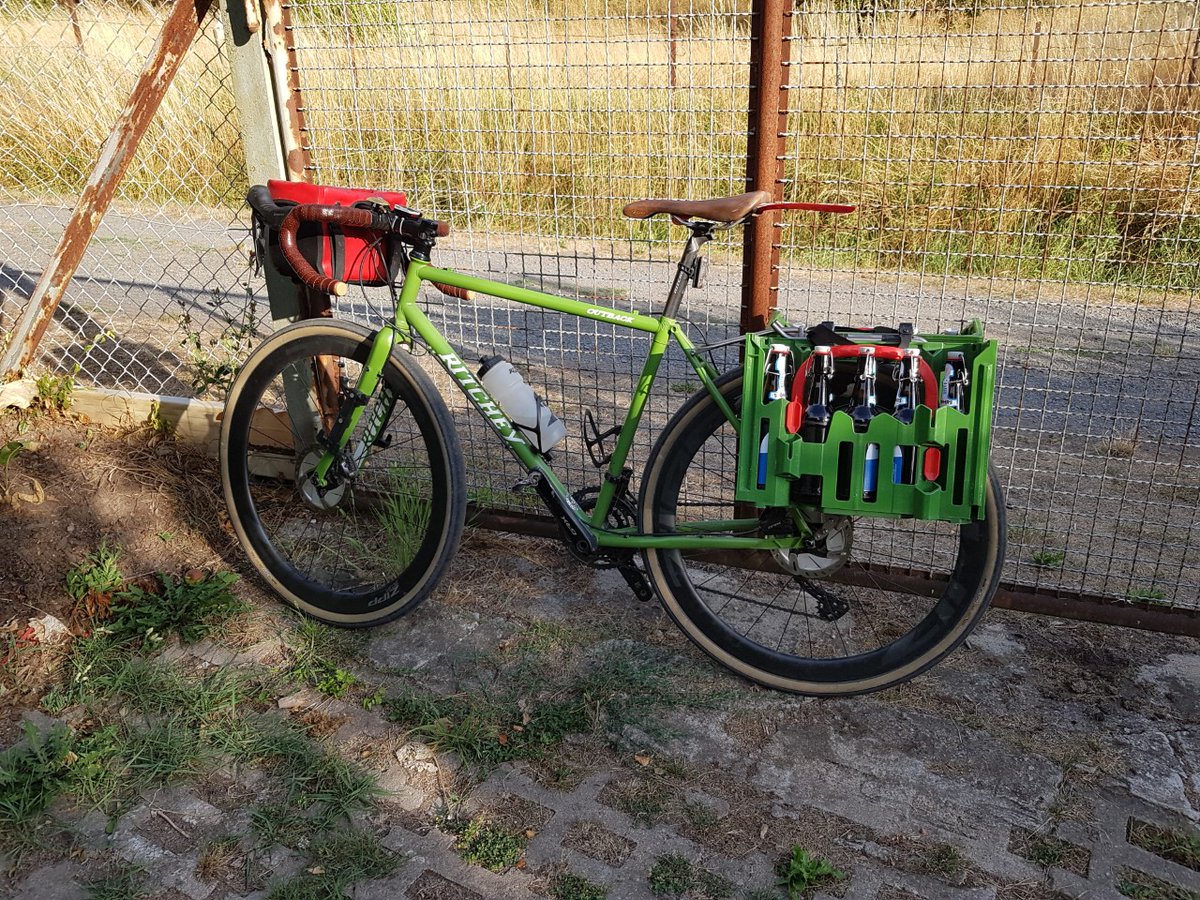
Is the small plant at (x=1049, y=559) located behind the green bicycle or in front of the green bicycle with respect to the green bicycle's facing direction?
behind

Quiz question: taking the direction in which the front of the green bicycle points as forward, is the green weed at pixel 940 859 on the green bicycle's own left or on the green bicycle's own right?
on the green bicycle's own left

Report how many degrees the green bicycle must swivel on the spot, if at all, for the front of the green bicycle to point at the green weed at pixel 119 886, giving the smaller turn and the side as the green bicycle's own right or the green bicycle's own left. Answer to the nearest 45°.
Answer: approximately 45° to the green bicycle's own left

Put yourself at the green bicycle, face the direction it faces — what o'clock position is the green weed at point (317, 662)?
The green weed is roughly at 12 o'clock from the green bicycle.

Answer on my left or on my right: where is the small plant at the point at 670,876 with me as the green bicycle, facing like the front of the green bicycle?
on my left

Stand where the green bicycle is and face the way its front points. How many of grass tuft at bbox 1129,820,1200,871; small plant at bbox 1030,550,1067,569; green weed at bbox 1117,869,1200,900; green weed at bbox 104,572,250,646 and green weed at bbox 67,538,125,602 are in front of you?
2

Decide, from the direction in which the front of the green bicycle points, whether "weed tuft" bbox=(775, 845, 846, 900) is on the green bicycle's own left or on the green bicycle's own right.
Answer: on the green bicycle's own left

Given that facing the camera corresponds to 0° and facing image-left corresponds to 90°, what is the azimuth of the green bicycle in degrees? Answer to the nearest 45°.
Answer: approximately 90°

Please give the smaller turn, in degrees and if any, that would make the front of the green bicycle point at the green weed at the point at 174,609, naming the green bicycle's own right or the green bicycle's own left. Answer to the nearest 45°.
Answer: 0° — it already faces it

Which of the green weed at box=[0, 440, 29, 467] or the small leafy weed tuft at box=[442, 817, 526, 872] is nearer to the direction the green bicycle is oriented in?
the green weed

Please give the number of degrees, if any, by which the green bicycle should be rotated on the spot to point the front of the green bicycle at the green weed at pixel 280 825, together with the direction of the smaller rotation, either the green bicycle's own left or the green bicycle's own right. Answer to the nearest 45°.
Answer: approximately 45° to the green bicycle's own left
